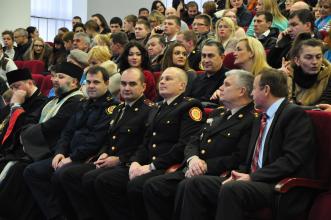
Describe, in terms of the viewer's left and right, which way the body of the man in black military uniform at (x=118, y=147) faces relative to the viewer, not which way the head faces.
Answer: facing the viewer and to the left of the viewer

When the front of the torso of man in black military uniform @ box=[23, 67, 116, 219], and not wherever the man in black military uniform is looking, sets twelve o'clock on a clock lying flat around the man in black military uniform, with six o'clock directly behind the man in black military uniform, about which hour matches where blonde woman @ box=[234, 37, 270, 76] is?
The blonde woman is roughly at 8 o'clock from the man in black military uniform.

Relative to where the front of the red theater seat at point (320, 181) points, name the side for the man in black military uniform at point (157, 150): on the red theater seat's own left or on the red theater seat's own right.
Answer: on the red theater seat's own right

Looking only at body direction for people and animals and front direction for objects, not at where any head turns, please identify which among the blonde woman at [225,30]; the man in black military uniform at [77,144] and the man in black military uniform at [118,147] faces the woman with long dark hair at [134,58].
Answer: the blonde woman

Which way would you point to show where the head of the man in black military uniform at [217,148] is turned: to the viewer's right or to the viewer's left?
to the viewer's left

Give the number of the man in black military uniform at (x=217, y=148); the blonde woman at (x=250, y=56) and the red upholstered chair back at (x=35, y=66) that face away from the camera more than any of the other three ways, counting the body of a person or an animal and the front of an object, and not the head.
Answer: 0

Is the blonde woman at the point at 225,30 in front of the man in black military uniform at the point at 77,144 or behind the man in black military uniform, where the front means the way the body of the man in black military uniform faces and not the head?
behind

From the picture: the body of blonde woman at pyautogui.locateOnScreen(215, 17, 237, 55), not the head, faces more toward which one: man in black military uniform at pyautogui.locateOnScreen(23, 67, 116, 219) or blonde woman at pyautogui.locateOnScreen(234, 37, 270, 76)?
the man in black military uniform

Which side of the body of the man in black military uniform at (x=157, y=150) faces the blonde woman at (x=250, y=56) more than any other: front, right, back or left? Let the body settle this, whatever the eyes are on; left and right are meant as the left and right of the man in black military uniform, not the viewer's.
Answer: back

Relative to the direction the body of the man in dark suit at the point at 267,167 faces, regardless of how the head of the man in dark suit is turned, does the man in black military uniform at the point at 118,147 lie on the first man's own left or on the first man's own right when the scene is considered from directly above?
on the first man's own right

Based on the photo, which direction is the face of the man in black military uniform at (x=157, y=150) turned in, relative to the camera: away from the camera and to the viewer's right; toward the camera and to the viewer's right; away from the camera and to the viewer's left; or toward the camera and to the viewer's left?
toward the camera and to the viewer's left
